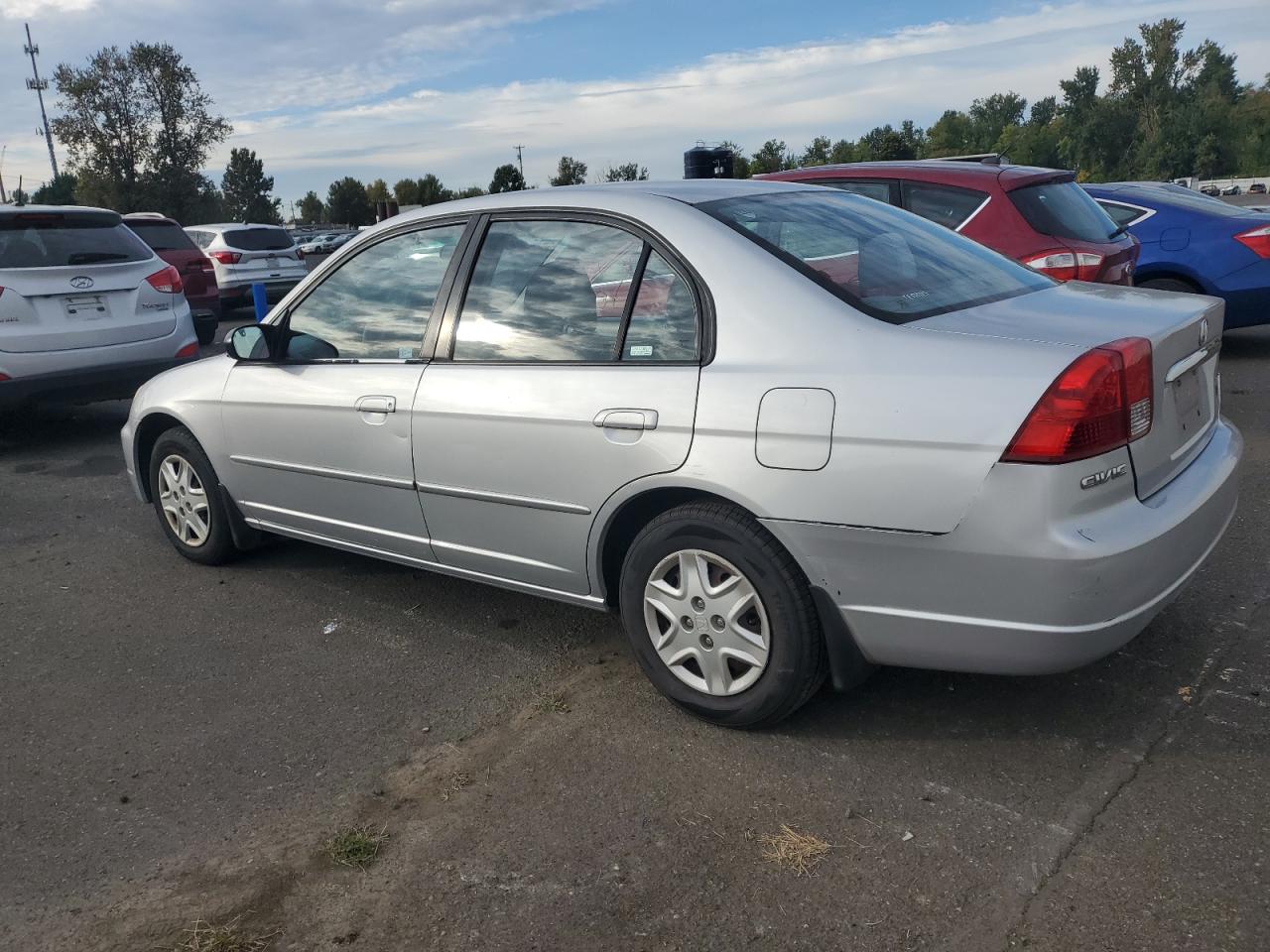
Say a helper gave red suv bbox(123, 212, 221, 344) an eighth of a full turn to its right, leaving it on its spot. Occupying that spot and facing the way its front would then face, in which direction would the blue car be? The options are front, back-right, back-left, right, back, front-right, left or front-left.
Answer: right

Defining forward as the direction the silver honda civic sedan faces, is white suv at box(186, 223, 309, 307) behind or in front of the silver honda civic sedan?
in front

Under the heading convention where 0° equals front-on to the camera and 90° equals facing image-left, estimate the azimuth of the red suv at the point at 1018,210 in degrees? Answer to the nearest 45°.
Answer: approximately 135°

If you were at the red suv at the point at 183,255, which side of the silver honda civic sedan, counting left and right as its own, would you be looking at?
front

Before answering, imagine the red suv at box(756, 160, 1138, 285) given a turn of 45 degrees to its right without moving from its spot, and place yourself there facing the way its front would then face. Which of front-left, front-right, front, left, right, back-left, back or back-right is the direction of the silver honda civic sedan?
back

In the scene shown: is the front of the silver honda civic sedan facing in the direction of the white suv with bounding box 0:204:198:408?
yes

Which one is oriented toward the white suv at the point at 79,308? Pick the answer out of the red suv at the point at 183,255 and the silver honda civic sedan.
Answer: the silver honda civic sedan

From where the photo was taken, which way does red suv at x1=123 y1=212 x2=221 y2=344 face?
away from the camera

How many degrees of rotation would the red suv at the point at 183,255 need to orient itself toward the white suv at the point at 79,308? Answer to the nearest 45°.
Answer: approximately 180°

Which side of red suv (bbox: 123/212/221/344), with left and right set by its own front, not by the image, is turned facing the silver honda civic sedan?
back

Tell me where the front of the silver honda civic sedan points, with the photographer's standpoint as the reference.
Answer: facing away from the viewer and to the left of the viewer
